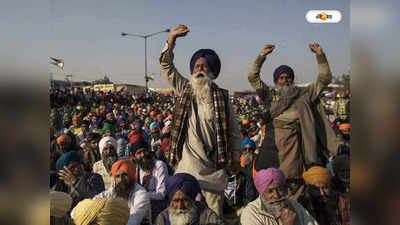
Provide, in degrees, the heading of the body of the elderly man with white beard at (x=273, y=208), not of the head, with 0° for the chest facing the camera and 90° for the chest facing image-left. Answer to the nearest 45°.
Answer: approximately 0°

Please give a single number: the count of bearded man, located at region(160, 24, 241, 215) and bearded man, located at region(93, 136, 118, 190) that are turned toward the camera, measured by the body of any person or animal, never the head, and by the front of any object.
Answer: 2

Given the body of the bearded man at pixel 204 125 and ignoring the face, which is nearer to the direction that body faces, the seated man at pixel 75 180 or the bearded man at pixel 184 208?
the bearded man

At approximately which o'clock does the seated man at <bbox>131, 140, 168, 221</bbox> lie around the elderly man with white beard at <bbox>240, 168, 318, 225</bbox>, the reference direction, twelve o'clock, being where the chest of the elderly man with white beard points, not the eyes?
The seated man is roughly at 4 o'clock from the elderly man with white beard.

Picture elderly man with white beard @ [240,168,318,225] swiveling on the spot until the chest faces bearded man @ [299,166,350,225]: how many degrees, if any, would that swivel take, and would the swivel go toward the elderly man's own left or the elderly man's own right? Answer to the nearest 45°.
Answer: approximately 135° to the elderly man's own left

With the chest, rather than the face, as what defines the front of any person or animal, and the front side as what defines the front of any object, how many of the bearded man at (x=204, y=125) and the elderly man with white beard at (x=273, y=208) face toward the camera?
2
